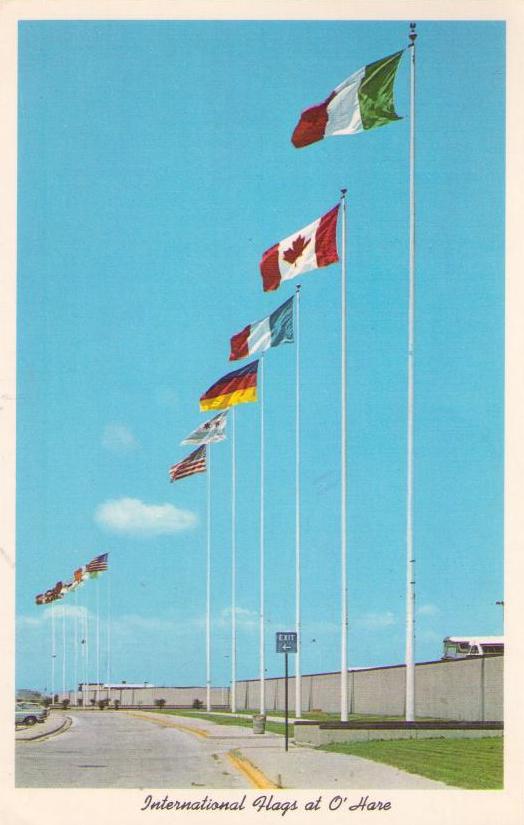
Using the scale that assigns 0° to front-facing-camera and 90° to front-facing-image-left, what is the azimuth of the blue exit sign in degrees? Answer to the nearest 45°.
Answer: approximately 0°

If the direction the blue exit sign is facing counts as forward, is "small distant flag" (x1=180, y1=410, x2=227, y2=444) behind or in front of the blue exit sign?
behind

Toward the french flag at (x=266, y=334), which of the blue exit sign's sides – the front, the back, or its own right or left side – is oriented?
back

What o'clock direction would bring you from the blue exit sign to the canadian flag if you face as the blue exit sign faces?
The canadian flag is roughly at 6 o'clock from the blue exit sign.

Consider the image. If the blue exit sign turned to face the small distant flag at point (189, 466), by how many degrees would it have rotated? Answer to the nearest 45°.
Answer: approximately 180°

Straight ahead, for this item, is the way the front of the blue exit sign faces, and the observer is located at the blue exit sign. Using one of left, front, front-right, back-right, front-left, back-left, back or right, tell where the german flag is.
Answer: back

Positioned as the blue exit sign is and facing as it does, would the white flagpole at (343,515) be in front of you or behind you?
behind

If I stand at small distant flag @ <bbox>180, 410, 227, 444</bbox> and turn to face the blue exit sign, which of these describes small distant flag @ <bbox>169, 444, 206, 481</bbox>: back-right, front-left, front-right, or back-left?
back-right
